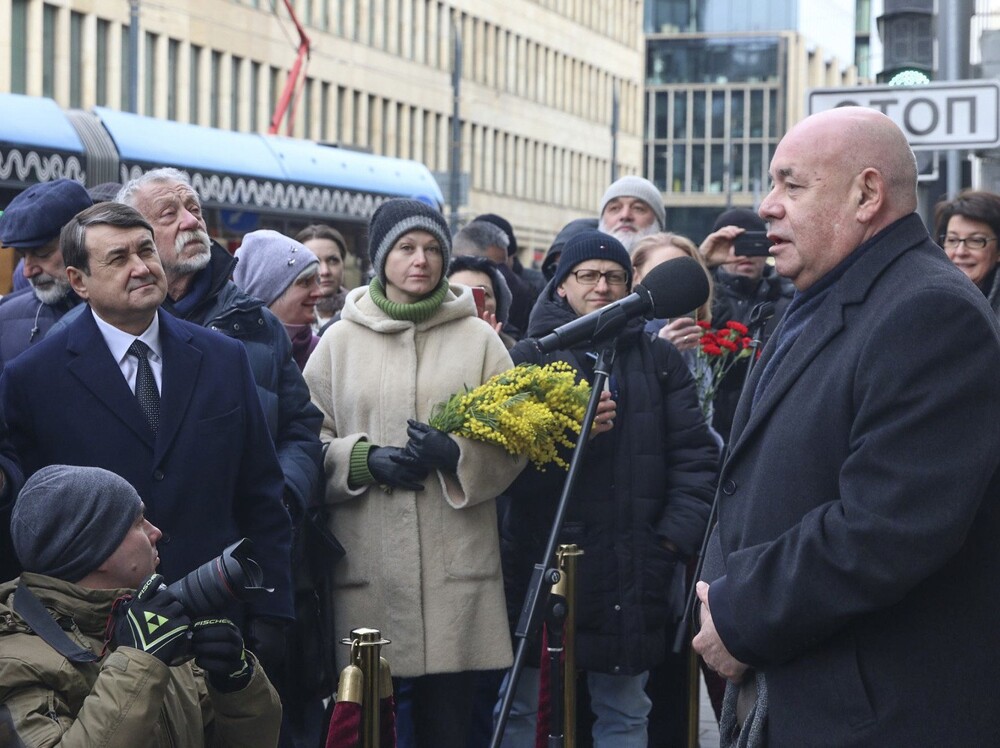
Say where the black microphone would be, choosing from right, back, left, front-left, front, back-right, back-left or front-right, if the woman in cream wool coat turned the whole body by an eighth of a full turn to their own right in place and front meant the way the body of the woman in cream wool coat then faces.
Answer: left

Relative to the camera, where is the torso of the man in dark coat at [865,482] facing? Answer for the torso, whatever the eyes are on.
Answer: to the viewer's left

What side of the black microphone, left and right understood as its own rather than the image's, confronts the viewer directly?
right

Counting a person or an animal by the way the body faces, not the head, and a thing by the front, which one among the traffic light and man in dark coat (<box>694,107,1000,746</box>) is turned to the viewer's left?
the man in dark coat

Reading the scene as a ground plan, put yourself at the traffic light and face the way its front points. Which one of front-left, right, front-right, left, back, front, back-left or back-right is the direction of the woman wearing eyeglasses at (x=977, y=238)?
front

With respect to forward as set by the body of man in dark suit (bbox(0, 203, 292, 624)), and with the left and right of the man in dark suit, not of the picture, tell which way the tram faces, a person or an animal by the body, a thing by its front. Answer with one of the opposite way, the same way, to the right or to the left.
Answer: to the left

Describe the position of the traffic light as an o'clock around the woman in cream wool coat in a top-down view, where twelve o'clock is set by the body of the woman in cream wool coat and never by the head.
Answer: The traffic light is roughly at 7 o'clock from the woman in cream wool coat.

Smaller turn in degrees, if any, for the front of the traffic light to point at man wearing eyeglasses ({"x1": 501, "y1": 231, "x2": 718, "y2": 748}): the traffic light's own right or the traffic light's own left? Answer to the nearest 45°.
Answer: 0° — it already faces them

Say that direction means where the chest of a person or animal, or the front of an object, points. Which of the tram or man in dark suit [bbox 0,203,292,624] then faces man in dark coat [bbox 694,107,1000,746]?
man in dark suit [bbox 0,203,292,624]

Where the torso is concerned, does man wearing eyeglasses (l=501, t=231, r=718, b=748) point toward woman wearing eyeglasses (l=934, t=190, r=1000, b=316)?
no

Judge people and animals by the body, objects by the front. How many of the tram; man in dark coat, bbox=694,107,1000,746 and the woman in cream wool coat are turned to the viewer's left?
1

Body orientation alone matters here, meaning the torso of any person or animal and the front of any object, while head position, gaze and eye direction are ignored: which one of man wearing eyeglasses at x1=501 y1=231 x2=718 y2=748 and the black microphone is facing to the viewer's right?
the black microphone

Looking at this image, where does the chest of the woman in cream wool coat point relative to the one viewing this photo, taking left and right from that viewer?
facing the viewer

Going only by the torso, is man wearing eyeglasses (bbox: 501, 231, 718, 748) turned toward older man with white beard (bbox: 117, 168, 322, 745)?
no

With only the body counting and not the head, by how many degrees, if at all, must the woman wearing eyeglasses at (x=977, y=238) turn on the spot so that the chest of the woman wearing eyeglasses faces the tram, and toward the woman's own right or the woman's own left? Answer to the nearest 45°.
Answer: approximately 90° to the woman's own right

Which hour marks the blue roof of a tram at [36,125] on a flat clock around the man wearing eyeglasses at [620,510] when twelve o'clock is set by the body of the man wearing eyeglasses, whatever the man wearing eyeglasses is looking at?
The blue roof of a tram is roughly at 5 o'clock from the man wearing eyeglasses.

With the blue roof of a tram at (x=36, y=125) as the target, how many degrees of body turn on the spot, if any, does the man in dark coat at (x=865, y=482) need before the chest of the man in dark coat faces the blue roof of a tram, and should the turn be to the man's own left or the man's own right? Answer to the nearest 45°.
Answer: approximately 45° to the man's own right

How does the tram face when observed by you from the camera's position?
facing away from the viewer and to the right of the viewer

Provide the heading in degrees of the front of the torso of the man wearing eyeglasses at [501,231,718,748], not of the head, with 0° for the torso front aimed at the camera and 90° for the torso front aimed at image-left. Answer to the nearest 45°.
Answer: approximately 0°

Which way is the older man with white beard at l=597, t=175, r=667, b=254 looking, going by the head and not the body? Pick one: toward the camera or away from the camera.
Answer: toward the camera

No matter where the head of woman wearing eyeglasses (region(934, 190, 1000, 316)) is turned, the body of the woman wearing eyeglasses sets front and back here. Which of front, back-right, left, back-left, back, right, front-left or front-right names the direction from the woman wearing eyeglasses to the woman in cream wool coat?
front

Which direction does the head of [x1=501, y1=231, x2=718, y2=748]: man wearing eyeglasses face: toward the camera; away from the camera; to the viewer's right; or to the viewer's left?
toward the camera
